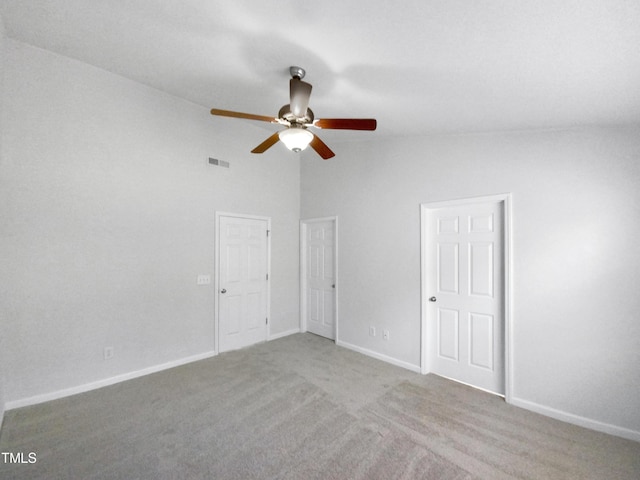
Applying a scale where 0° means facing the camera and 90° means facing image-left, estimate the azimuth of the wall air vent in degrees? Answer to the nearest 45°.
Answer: approximately 315°

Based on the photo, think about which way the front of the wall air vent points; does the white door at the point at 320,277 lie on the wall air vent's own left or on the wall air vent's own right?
on the wall air vent's own left

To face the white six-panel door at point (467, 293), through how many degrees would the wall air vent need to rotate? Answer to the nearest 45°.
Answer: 0° — it already faces it

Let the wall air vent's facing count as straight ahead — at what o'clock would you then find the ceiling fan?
The ceiling fan is roughly at 1 o'clock from the wall air vent.
